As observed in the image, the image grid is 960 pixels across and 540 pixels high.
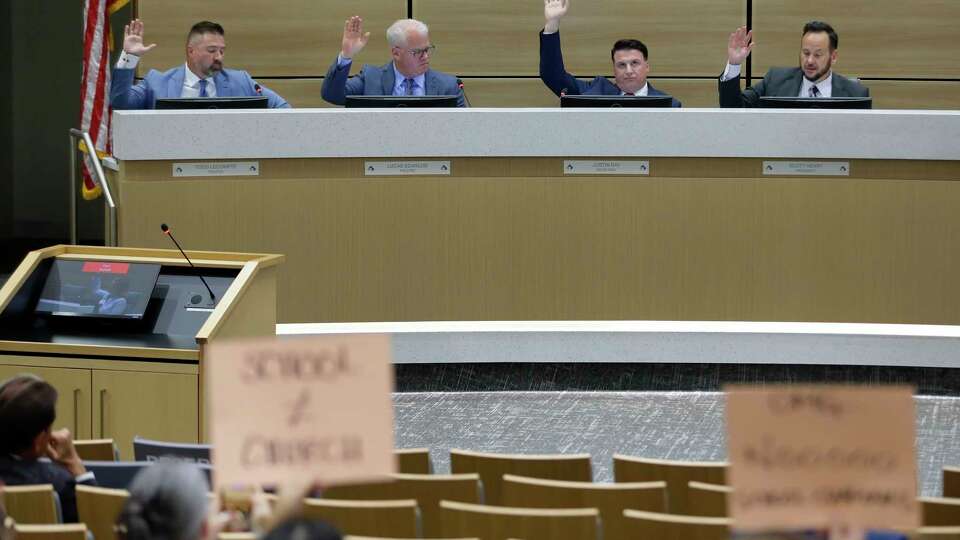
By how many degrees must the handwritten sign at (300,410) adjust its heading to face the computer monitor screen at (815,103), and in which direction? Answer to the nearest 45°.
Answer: approximately 135° to its left

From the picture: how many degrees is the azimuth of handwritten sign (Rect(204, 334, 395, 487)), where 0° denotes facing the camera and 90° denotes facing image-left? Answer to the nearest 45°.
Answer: approximately 0°

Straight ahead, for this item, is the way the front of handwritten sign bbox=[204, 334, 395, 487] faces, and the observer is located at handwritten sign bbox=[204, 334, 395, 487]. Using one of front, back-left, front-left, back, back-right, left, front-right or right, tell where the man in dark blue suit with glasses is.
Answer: back

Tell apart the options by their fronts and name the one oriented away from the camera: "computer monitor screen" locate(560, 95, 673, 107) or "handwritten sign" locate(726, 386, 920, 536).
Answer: the computer monitor screen

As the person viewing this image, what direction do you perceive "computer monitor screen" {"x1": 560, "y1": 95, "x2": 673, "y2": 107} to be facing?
facing away from the viewer

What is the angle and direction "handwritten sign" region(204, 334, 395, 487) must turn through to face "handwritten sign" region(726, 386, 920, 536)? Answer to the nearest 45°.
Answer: approximately 90° to its left

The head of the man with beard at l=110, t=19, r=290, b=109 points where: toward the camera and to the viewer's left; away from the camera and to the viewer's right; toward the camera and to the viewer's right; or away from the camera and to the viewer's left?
toward the camera and to the viewer's right

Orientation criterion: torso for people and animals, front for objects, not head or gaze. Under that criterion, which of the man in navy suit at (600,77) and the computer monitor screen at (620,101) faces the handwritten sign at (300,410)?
the man in navy suit

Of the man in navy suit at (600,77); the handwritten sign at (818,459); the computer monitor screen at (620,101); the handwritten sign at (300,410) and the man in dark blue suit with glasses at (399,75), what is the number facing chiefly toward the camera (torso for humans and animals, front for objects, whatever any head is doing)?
4

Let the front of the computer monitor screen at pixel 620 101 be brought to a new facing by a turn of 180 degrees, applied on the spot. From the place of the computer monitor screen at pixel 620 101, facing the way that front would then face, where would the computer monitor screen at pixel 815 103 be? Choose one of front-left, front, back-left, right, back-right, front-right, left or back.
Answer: left

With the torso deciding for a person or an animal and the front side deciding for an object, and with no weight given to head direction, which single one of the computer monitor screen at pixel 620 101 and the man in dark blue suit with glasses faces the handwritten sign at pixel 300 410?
the man in dark blue suit with glasses

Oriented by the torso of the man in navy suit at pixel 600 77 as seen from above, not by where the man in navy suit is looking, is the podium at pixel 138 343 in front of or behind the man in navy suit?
in front

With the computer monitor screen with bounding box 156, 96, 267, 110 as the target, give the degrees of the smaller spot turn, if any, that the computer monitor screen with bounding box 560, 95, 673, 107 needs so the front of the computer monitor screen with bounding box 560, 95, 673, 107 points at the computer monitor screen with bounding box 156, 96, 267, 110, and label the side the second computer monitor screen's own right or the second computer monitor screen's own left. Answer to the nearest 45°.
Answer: approximately 90° to the second computer monitor screen's own left

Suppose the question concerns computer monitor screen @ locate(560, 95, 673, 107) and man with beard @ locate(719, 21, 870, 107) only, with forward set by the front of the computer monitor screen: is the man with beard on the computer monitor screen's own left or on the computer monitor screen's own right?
on the computer monitor screen's own right

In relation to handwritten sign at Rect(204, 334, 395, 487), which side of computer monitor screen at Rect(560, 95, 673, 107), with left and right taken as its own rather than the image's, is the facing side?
back
